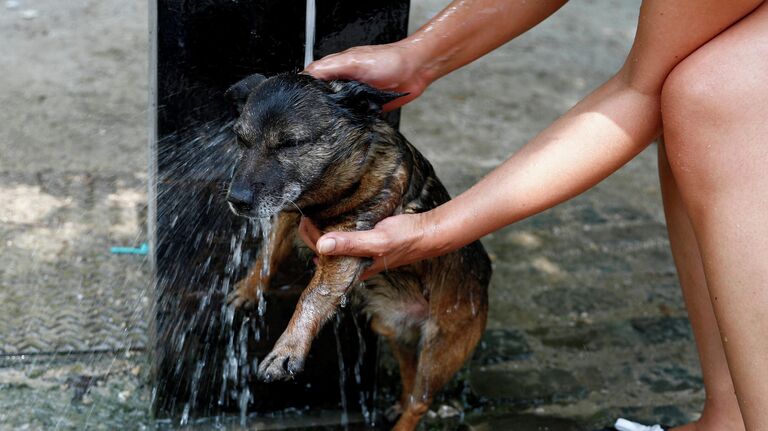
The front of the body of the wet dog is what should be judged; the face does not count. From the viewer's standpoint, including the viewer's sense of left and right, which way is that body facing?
facing the viewer and to the left of the viewer

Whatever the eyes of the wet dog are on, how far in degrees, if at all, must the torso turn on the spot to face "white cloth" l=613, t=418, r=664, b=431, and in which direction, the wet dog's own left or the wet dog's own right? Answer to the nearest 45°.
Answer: approximately 135° to the wet dog's own left
